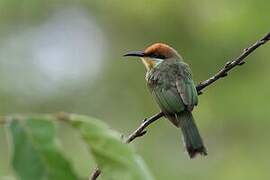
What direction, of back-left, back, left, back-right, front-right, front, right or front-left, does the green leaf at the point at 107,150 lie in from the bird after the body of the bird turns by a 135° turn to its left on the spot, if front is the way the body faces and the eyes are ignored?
front

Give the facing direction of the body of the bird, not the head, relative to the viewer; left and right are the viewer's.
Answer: facing away from the viewer and to the left of the viewer

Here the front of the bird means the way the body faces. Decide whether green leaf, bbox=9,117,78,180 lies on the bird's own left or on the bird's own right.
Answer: on the bird's own left
